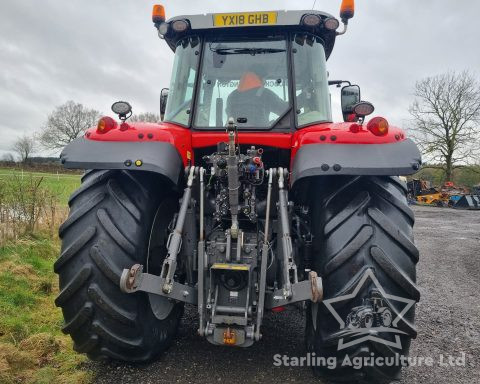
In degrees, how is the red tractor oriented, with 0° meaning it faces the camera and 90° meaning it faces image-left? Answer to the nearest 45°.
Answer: approximately 180°
